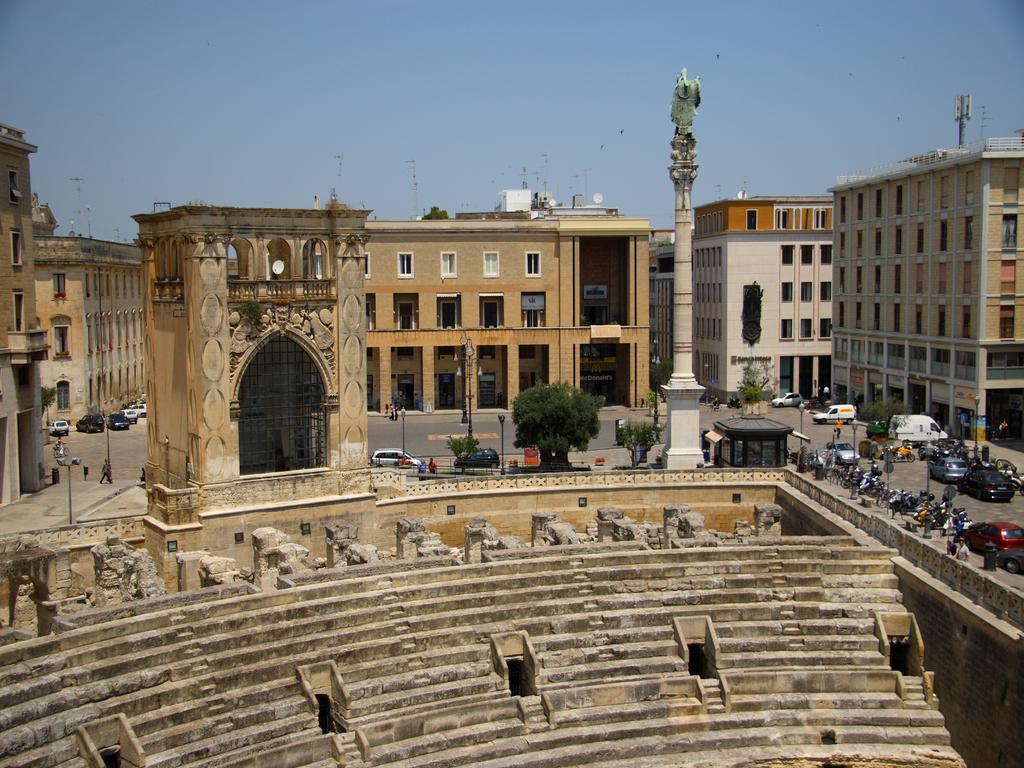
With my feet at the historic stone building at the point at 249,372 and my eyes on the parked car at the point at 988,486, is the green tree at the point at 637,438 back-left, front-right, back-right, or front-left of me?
front-left

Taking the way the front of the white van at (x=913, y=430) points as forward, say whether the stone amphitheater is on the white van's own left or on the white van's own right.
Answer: on the white van's own right

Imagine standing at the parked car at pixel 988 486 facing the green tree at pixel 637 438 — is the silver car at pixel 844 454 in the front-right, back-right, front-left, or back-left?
front-right

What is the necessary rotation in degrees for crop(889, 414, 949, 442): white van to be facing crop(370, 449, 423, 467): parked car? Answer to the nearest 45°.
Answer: approximately 135° to its right

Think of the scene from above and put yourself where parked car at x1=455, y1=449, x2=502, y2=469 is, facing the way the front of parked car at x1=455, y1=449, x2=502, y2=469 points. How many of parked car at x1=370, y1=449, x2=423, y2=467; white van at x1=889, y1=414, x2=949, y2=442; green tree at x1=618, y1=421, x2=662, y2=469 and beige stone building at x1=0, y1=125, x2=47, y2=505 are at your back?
2

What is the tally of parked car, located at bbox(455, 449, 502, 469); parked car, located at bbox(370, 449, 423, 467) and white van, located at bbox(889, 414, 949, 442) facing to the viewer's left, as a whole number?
1

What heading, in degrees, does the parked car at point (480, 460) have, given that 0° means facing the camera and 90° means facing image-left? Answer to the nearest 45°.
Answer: approximately 90°

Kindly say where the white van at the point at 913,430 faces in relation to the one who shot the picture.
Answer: facing to the right of the viewer
